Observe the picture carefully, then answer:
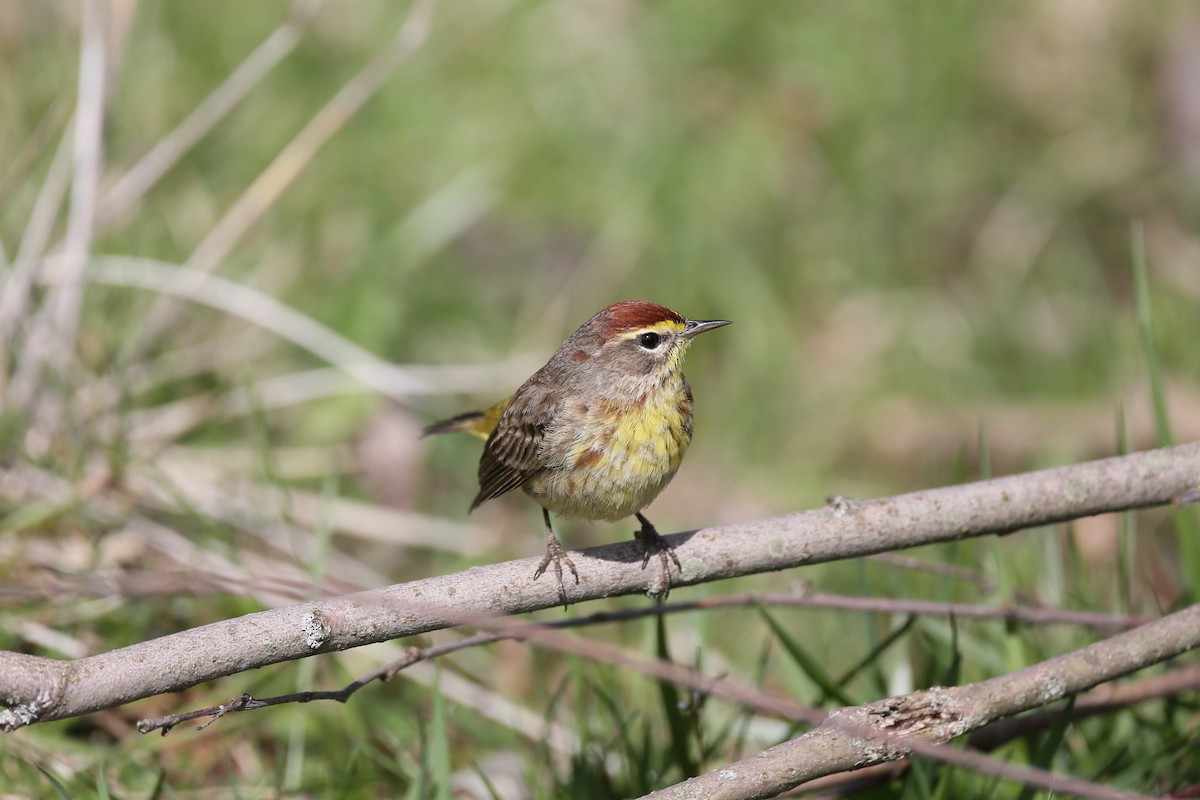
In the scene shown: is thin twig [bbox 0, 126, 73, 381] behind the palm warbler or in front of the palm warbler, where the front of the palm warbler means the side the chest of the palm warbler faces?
behind

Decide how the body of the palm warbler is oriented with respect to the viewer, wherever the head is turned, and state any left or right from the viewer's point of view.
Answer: facing the viewer and to the right of the viewer

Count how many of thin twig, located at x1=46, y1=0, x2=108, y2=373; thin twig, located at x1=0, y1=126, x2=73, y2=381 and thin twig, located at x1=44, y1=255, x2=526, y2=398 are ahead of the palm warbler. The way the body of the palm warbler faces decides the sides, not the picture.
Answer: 0

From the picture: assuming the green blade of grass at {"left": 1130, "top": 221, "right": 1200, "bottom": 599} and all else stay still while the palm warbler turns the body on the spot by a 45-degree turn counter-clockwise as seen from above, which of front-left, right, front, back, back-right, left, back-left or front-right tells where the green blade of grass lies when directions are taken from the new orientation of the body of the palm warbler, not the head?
front

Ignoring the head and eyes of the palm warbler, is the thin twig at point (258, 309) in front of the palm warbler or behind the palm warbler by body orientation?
behind
